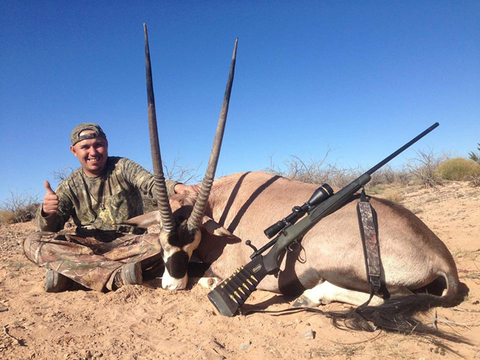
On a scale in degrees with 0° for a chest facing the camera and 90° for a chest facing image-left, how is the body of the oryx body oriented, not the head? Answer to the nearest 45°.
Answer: approximately 90°

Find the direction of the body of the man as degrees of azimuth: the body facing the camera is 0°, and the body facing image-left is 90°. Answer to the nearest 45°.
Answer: approximately 0°

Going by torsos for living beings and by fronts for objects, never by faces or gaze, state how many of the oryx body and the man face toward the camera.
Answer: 1

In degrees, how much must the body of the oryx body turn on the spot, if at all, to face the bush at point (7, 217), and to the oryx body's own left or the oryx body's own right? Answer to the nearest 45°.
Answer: approximately 45° to the oryx body's own right

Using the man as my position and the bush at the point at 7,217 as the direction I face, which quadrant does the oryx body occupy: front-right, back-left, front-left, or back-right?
back-right

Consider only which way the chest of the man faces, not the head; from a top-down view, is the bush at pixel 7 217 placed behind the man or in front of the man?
behind
